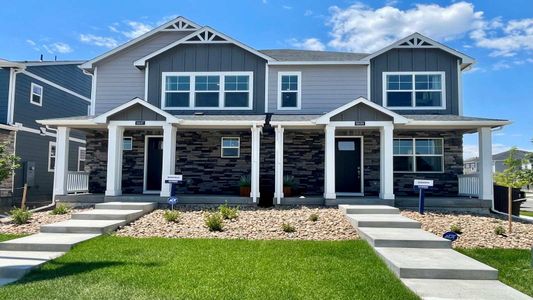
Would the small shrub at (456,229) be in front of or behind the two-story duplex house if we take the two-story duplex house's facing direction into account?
in front

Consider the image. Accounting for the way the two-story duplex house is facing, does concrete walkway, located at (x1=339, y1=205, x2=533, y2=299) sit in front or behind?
in front

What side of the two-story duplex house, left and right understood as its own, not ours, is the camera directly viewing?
front

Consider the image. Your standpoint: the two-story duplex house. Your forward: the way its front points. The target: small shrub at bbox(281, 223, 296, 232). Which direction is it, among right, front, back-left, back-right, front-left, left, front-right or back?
front

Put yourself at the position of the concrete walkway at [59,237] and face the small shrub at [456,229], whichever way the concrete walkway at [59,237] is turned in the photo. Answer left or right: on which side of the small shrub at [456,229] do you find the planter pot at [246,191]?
left

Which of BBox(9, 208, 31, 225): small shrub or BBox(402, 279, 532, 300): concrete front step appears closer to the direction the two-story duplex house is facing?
the concrete front step

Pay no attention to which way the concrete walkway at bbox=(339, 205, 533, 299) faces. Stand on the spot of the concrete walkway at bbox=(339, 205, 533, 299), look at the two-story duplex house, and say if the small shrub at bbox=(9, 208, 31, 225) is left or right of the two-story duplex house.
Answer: left

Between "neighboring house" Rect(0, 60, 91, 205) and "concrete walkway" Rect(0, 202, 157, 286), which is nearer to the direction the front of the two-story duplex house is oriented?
the concrete walkway

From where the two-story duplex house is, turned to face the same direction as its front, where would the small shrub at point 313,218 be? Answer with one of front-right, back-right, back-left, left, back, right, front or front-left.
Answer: front

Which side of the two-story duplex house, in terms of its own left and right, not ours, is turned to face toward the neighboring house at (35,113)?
right

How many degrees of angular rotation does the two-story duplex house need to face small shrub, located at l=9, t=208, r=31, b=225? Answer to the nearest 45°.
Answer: approximately 45° to its right
